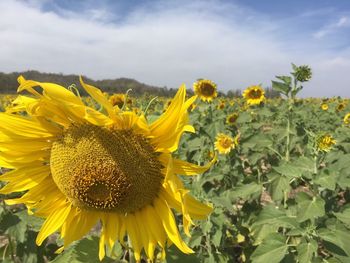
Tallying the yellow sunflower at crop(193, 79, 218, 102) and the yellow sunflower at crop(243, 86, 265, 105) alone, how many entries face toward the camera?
2

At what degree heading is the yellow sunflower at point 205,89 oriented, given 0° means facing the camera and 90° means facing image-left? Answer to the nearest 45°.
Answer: approximately 0°

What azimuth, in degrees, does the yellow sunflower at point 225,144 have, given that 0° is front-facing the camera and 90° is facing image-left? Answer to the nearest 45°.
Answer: approximately 0°

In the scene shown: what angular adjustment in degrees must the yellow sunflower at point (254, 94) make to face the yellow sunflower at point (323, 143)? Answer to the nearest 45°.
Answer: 0° — it already faces it
